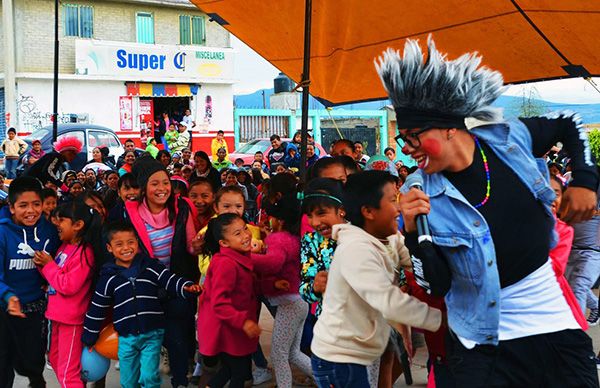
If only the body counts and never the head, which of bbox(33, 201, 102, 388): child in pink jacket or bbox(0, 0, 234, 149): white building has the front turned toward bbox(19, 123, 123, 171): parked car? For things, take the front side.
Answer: the white building

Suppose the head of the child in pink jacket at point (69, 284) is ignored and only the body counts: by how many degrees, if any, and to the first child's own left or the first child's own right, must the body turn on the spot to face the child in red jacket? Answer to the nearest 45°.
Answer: approximately 135° to the first child's own left

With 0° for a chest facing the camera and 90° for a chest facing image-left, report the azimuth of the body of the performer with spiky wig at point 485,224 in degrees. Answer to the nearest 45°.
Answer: approximately 45°

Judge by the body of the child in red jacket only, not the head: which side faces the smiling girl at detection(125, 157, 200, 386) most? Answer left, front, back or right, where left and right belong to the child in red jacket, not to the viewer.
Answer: back

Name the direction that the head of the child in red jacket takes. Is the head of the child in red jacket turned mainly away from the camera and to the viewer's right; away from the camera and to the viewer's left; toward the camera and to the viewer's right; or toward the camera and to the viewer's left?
toward the camera and to the viewer's right

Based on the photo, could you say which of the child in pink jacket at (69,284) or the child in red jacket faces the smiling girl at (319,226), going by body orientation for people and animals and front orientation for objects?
the child in red jacket

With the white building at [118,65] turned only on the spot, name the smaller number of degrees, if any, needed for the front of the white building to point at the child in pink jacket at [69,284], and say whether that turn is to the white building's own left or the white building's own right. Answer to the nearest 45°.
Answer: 0° — it already faces them

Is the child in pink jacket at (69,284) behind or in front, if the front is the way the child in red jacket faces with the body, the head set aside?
behind

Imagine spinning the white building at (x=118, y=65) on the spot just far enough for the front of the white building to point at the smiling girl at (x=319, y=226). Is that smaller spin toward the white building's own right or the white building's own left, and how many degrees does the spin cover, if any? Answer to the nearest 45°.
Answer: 0° — it already faces them

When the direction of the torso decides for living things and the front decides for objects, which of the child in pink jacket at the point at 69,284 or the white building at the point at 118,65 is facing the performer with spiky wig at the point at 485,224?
the white building
